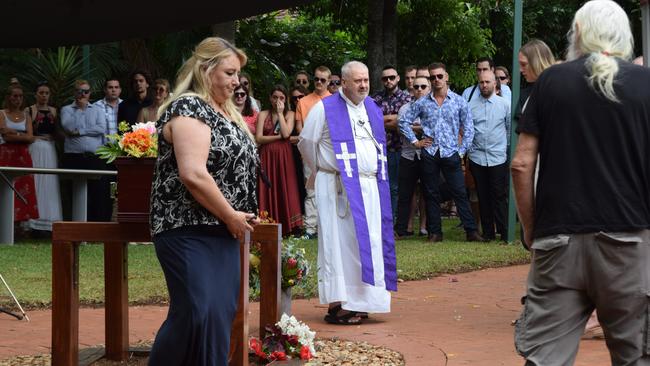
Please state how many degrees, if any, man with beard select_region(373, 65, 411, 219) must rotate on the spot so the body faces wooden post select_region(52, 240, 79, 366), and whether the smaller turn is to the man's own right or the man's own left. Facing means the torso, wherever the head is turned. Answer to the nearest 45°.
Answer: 0° — they already face it

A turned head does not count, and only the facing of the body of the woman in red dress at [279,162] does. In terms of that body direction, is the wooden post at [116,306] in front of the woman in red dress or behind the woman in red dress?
in front

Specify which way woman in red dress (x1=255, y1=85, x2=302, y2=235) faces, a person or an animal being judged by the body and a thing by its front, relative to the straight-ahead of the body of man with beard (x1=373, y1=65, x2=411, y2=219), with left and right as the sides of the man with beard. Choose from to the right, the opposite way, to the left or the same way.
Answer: the same way

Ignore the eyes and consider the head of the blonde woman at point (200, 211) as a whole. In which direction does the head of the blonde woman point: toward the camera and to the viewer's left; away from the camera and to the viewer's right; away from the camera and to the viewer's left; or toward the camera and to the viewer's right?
toward the camera and to the viewer's right

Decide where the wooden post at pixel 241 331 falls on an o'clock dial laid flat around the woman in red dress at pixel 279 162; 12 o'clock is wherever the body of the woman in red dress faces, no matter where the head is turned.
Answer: The wooden post is roughly at 12 o'clock from the woman in red dress.

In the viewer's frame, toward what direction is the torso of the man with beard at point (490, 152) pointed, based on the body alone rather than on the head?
toward the camera

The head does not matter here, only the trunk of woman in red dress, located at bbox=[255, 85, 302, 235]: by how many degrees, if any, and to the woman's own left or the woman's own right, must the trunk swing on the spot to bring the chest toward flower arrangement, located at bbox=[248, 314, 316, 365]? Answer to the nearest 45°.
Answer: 0° — they already face it

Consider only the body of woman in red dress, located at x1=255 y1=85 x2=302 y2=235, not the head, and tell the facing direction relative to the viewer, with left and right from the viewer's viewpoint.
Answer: facing the viewer

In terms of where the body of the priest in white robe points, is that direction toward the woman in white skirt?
no

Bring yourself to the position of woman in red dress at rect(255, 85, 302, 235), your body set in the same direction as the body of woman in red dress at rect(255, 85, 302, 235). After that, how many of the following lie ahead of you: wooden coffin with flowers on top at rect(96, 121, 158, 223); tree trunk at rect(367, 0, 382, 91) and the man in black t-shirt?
2

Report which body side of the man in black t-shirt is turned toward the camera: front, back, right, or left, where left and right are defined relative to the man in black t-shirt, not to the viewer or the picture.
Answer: back

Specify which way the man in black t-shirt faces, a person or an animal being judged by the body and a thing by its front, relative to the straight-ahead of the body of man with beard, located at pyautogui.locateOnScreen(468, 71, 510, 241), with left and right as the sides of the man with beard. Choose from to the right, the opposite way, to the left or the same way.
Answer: the opposite way

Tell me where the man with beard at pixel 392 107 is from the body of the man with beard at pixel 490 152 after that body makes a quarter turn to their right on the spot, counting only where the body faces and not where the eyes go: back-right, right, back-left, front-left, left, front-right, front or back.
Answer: front

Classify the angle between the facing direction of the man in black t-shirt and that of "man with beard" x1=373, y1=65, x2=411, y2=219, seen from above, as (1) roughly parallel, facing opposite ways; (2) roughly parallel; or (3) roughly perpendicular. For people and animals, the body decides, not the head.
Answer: roughly parallel, facing opposite ways

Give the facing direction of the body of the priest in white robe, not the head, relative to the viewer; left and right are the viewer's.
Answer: facing the viewer and to the right of the viewer

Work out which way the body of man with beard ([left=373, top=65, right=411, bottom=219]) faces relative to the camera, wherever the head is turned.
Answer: toward the camera
